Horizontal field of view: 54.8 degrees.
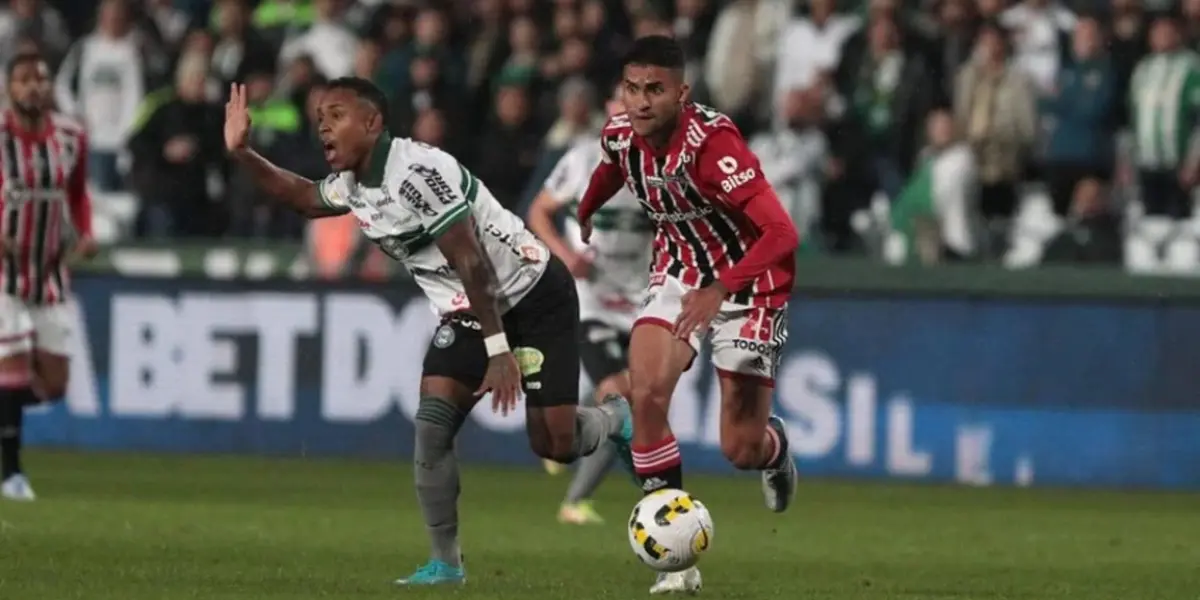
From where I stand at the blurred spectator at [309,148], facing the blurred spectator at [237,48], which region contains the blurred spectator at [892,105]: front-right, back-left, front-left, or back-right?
back-right

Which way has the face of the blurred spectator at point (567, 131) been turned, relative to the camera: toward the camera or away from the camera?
toward the camera

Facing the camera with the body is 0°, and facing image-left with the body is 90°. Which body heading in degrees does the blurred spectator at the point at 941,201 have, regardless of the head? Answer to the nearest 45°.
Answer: approximately 0°

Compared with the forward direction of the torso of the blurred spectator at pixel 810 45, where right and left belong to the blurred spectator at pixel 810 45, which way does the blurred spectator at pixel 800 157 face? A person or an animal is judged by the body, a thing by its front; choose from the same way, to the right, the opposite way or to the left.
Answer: the same way

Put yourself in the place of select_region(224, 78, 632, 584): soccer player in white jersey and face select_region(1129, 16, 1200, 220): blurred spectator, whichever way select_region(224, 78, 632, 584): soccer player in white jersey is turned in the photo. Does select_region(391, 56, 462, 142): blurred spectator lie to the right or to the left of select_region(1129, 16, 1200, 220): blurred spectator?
left

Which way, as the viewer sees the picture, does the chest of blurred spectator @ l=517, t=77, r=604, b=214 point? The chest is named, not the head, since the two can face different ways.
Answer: toward the camera

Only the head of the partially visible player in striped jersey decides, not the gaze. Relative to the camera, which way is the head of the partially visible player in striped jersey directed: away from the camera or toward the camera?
toward the camera

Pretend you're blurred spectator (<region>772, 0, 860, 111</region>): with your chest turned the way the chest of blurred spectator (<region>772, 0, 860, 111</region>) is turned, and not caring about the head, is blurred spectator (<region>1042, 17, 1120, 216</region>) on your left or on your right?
on your left

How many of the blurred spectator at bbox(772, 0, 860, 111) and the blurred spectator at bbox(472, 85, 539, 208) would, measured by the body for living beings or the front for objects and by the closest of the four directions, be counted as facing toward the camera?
2

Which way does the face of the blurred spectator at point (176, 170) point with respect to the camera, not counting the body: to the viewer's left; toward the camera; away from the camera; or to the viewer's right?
toward the camera

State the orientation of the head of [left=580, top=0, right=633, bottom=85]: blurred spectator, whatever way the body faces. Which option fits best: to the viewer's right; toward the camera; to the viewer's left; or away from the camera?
toward the camera

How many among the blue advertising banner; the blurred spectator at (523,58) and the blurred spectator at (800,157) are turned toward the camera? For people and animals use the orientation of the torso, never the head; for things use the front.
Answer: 3

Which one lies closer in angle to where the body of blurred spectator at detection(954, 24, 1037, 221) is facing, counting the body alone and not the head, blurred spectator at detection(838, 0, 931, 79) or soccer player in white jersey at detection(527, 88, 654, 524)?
the soccer player in white jersey

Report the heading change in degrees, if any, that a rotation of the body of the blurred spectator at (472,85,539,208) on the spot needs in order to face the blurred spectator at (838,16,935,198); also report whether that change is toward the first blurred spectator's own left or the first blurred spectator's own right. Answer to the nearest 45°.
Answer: approximately 90° to the first blurred spectator's own left

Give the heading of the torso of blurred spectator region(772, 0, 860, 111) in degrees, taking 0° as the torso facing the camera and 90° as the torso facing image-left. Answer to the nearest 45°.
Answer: approximately 0°

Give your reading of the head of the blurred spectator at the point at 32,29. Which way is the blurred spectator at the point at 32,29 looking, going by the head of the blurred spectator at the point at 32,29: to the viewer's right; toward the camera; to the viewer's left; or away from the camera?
toward the camera
